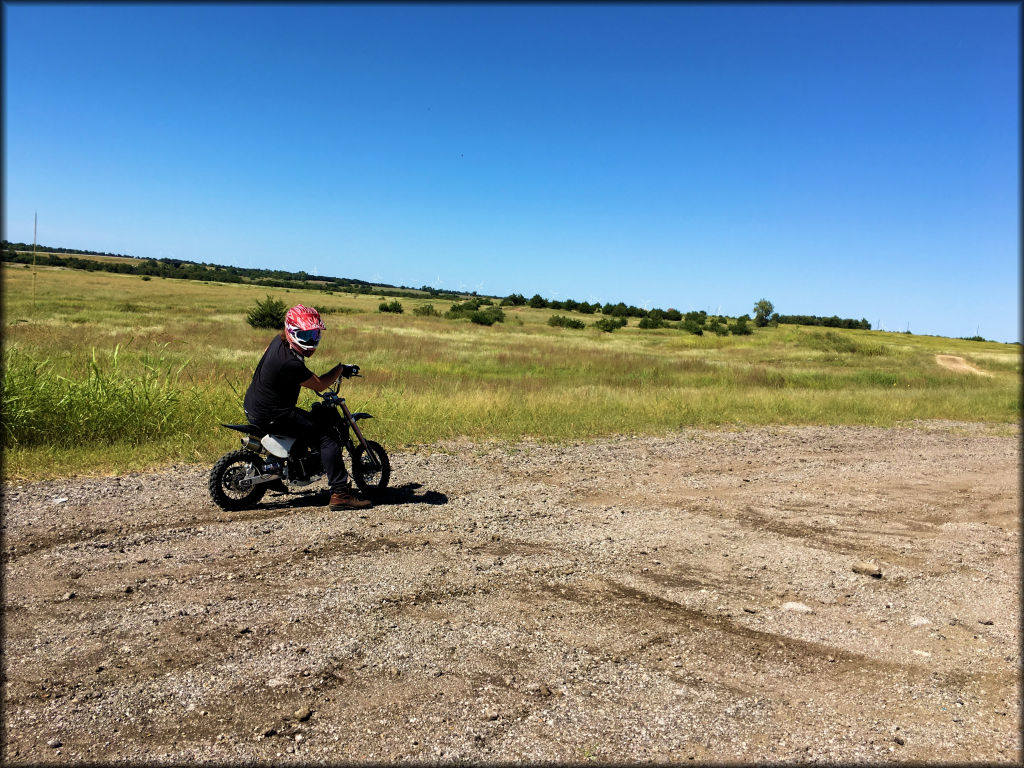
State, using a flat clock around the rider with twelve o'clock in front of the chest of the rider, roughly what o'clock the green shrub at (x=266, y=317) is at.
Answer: The green shrub is roughly at 9 o'clock from the rider.

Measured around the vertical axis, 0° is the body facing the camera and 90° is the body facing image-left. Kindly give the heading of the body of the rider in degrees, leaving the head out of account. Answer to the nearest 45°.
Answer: approximately 270°

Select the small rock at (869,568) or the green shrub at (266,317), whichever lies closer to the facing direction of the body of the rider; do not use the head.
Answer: the small rock

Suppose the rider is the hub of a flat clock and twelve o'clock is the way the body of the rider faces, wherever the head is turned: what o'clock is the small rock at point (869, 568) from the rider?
The small rock is roughly at 1 o'clock from the rider.

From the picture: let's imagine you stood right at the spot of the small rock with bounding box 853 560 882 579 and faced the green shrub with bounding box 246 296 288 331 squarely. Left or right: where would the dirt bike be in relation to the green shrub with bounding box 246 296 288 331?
left
